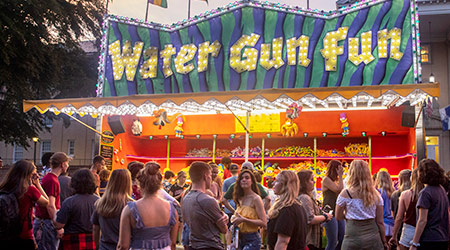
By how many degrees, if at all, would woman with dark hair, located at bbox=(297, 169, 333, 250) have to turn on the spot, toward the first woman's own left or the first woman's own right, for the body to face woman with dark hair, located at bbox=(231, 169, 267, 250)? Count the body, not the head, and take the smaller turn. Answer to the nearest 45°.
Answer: approximately 135° to the first woman's own right

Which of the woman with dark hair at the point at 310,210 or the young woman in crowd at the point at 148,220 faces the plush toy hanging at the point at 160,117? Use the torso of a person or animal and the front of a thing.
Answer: the young woman in crowd

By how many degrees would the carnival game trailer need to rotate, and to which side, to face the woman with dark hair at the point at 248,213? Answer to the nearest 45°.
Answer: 0° — it already faces them

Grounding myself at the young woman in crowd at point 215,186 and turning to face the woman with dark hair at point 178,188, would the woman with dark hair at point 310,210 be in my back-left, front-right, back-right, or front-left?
back-left

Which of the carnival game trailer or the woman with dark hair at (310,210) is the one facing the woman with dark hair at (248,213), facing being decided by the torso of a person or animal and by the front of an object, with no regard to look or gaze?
the carnival game trailer

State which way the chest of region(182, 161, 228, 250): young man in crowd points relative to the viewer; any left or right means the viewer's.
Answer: facing away from the viewer and to the right of the viewer

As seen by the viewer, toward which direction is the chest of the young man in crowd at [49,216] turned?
to the viewer's right
